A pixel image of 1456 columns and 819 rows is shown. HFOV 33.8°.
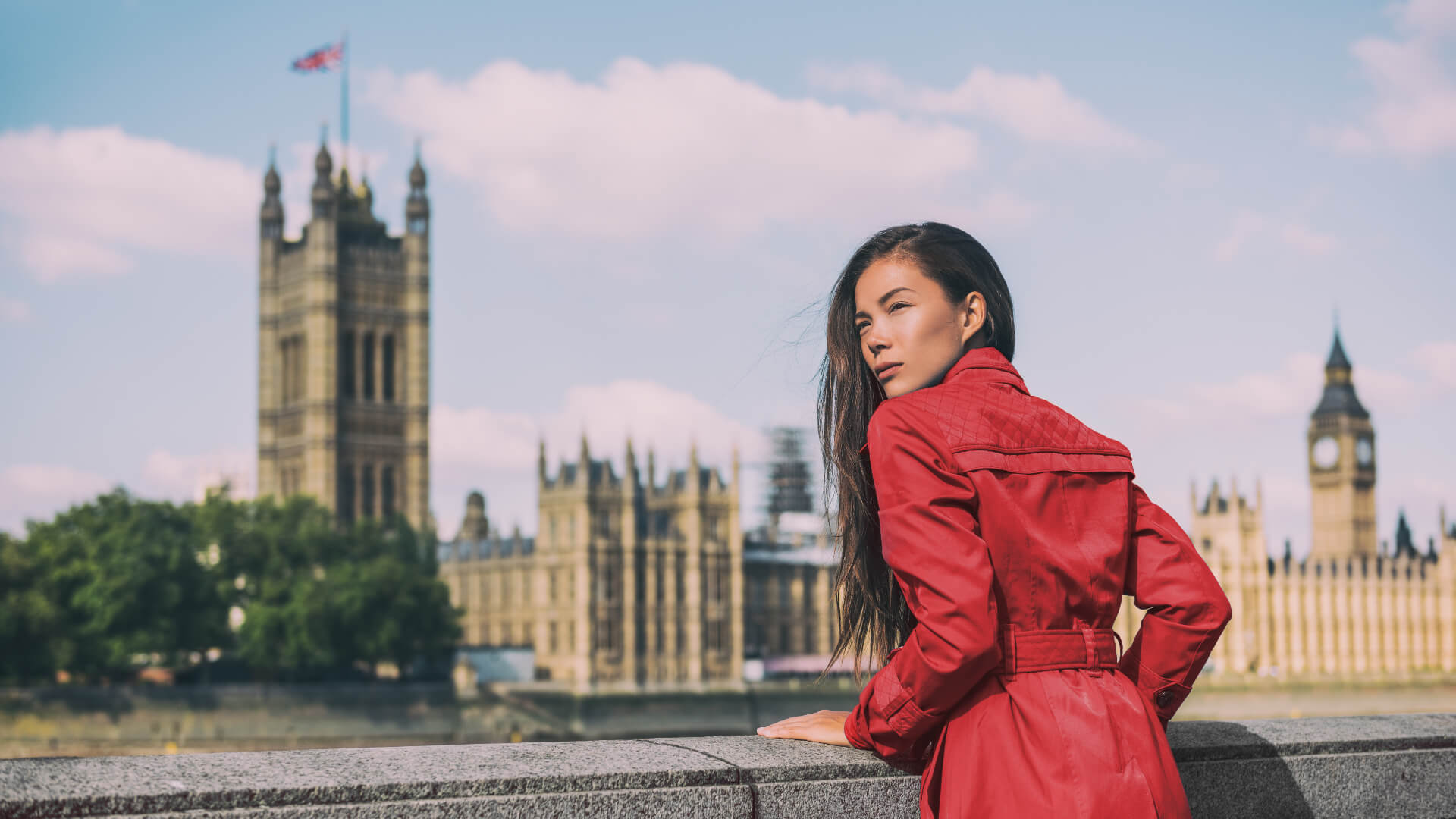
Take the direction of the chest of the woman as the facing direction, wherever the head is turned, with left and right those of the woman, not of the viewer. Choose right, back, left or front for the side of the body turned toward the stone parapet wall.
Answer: front

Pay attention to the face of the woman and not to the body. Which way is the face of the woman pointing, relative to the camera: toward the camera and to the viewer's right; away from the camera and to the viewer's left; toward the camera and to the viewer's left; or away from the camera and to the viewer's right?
toward the camera and to the viewer's left

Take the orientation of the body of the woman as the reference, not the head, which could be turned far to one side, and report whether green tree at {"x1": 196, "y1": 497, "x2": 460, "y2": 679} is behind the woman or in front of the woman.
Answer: in front

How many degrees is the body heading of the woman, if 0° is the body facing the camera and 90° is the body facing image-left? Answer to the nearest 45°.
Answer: approximately 135°

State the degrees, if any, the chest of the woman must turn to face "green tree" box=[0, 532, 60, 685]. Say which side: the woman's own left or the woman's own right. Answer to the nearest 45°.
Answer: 0° — they already face it
